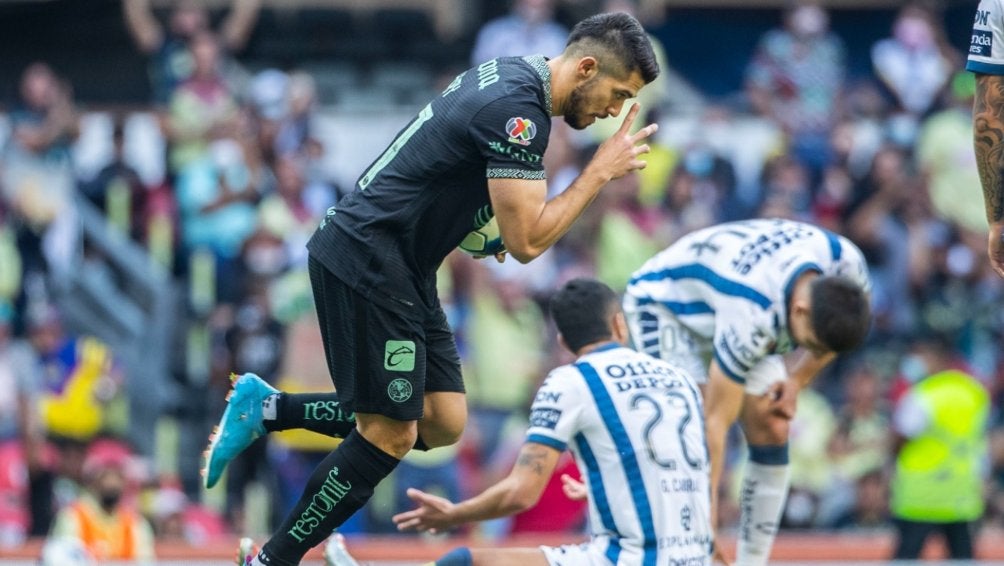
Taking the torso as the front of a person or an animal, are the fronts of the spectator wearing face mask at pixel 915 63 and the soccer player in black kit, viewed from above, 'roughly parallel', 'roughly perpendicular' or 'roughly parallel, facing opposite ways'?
roughly perpendicular

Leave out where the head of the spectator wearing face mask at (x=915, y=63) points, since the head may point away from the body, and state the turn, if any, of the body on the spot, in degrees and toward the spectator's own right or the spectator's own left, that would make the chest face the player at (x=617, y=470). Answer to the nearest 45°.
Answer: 0° — they already face them

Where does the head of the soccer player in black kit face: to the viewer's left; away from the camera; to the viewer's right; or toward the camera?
to the viewer's right

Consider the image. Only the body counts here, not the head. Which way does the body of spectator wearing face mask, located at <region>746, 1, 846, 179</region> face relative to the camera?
toward the camera

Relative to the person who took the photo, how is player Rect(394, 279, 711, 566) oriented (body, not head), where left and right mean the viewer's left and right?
facing away from the viewer and to the left of the viewer

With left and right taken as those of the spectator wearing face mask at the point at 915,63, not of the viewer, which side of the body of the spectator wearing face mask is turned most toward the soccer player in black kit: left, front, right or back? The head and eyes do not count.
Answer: front

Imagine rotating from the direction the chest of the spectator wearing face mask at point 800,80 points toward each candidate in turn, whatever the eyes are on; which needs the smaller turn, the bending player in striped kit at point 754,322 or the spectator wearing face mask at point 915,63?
the bending player in striped kit

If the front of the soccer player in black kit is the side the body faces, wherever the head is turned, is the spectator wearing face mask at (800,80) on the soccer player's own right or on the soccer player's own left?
on the soccer player's own left

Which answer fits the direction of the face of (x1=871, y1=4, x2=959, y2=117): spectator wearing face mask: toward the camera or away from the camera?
toward the camera

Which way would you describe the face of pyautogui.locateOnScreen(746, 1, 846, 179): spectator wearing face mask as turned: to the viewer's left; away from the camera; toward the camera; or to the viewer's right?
toward the camera

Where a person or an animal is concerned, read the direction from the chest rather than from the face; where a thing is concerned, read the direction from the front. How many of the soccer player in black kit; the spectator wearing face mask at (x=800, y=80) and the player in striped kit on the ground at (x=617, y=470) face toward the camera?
1

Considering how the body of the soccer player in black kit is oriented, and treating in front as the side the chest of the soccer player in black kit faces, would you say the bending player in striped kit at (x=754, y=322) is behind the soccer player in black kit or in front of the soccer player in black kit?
in front

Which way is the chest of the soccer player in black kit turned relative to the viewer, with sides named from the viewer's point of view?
facing to the right of the viewer
